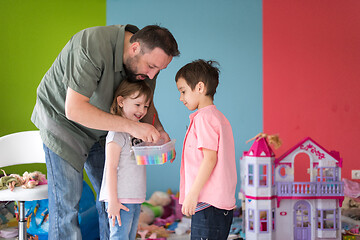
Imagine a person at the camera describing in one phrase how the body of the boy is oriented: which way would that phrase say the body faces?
to the viewer's left

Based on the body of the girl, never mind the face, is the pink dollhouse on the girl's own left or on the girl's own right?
on the girl's own left

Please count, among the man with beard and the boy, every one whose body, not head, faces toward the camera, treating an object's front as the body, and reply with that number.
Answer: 0

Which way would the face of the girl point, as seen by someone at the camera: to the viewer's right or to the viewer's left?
to the viewer's right

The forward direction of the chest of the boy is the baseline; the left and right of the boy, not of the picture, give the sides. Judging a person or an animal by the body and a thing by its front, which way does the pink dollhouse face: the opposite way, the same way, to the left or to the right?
to the left

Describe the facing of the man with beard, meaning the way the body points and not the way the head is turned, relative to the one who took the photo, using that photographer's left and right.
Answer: facing to the right of the viewer

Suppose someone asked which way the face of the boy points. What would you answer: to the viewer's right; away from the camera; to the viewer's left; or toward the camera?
to the viewer's left

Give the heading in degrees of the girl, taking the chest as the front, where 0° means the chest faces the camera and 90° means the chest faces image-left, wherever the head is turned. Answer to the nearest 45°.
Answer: approximately 315°

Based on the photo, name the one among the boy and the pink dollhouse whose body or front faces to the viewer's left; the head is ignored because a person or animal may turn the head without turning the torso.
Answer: the boy

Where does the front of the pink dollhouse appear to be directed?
toward the camera

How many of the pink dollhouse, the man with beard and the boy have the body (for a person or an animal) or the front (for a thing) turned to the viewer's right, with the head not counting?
1
